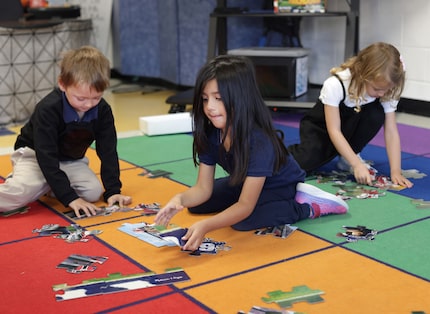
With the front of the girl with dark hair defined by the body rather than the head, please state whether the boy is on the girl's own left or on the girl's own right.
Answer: on the girl's own right

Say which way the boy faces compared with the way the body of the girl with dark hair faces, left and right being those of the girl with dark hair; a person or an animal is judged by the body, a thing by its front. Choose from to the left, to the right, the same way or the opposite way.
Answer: to the left

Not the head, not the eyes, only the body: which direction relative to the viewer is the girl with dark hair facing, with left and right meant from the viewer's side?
facing the viewer and to the left of the viewer

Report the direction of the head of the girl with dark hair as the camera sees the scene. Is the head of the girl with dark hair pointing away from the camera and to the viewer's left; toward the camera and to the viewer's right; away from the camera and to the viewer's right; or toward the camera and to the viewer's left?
toward the camera and to the viewer's left

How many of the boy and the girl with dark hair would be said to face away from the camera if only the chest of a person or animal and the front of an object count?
0

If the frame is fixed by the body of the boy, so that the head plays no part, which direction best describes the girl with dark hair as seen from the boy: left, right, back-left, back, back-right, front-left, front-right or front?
front

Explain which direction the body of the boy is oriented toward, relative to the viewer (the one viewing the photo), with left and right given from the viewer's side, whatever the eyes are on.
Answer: facing the viewer and to the right of the viewer

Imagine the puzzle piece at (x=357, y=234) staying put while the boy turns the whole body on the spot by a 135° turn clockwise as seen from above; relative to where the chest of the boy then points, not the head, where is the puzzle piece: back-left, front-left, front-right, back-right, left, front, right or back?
back-left

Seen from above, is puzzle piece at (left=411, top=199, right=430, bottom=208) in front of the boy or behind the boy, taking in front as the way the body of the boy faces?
in front

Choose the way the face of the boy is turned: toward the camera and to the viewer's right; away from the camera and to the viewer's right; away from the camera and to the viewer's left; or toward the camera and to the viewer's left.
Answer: toward the camera and to the viewer's right

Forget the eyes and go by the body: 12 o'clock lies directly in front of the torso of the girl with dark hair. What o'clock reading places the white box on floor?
The white box on floor is roughly at 4 o'clock from the girl with dark hair.
